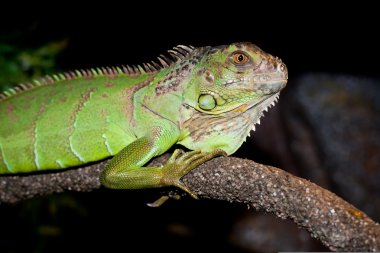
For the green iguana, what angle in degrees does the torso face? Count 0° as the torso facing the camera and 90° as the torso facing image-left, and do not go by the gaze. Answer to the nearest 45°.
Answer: approximately 270°
